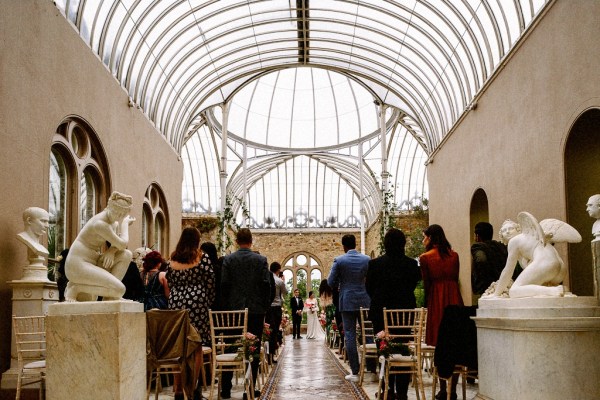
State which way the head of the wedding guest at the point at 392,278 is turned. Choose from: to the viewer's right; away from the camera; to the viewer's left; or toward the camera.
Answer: away from the camera

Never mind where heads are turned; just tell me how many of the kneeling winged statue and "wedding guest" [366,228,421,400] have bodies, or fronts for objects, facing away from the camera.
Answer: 1

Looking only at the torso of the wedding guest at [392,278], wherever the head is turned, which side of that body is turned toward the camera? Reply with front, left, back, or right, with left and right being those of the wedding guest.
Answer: back

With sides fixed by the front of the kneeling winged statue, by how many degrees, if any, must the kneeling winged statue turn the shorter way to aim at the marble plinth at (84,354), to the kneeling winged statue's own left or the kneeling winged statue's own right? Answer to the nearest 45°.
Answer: approximately 45° to the kneeling winged statue's own left

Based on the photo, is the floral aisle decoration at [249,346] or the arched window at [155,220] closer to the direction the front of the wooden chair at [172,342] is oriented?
the arched window

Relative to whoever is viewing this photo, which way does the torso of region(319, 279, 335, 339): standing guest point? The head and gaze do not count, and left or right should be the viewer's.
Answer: facing away from the viewer and to the left of the viewer

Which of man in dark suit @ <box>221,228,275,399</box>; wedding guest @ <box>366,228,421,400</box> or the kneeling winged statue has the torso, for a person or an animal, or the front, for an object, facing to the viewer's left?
the kneeling winged statue

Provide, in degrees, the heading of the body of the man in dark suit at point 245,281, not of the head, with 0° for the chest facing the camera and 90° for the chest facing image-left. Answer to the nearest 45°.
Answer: approximately 180°

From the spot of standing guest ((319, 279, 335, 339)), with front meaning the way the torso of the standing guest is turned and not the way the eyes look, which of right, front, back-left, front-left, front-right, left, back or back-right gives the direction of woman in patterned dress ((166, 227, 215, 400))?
back-left

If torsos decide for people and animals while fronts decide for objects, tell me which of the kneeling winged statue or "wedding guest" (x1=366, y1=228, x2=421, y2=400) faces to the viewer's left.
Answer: the kneeling winged statue

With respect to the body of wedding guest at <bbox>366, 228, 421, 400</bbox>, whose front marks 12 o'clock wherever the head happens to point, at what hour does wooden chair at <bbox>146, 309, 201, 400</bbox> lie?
The wooden chair is roughly at 8 o'clock from the wedding guest.

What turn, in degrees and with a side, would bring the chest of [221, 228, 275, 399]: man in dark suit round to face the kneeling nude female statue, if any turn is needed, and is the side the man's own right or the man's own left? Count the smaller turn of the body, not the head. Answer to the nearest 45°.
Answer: approximately 135° to the man's own left

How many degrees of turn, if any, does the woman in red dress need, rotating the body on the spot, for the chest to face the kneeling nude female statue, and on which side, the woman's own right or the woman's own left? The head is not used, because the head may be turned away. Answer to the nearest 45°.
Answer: approximately 90° to the woman's own left

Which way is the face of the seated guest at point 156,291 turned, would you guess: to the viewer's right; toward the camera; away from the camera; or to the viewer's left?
away from the camera

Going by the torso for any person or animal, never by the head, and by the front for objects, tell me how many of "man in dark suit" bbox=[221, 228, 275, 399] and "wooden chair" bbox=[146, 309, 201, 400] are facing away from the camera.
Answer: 2
